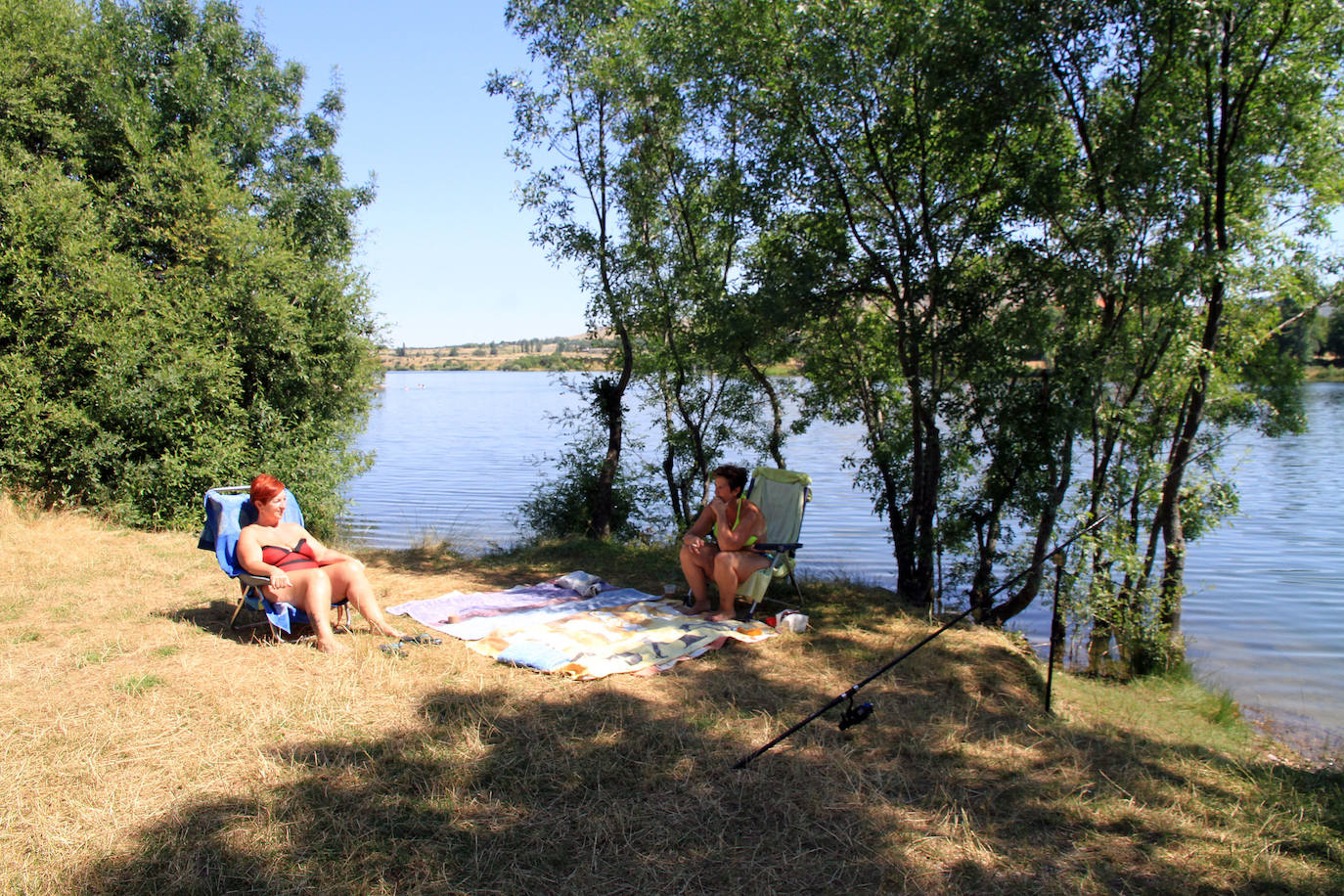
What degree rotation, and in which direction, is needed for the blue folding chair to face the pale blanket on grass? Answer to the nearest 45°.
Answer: approximately 45° to its left

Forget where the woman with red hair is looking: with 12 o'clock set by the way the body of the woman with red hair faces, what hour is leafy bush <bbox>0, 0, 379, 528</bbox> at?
The leafy bush is roughly at 7 o'clock from the woman with red hair.

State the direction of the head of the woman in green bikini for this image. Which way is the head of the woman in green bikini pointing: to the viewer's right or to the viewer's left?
to the viewer's left

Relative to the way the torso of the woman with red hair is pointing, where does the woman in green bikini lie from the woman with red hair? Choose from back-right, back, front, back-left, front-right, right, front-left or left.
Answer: front-left

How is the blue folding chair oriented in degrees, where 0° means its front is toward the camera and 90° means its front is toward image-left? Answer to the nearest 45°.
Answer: approximately 315°

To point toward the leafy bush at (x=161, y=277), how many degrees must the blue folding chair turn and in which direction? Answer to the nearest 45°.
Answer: approximately 135° to its left

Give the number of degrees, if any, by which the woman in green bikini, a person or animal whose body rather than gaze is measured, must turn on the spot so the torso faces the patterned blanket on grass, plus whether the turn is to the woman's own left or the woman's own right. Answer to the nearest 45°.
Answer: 0° — they already face it

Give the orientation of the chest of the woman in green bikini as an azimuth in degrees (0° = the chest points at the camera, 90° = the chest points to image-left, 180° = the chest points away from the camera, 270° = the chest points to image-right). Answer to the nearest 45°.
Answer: approximately 45°
